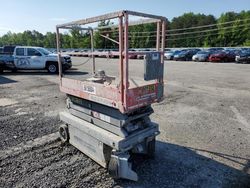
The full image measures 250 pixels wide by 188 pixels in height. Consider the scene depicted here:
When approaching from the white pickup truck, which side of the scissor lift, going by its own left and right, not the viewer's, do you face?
back

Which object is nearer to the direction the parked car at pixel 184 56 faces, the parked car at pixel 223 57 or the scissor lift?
the scissor lift

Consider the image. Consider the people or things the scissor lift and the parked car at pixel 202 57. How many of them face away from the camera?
0

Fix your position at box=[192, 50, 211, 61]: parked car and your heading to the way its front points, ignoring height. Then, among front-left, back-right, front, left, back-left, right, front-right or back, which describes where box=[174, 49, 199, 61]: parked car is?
right

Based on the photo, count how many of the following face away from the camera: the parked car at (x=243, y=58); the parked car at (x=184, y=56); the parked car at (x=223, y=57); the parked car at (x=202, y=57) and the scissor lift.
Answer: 0

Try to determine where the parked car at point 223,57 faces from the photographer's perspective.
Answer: facing the viewer and to the left of the viewer

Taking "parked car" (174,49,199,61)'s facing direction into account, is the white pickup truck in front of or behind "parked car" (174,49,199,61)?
in front

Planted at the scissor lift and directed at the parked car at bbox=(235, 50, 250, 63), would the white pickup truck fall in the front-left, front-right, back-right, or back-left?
front-left

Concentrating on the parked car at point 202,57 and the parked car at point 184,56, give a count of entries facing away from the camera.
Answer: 0

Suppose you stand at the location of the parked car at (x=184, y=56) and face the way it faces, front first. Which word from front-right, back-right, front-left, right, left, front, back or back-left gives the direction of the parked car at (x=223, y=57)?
left
